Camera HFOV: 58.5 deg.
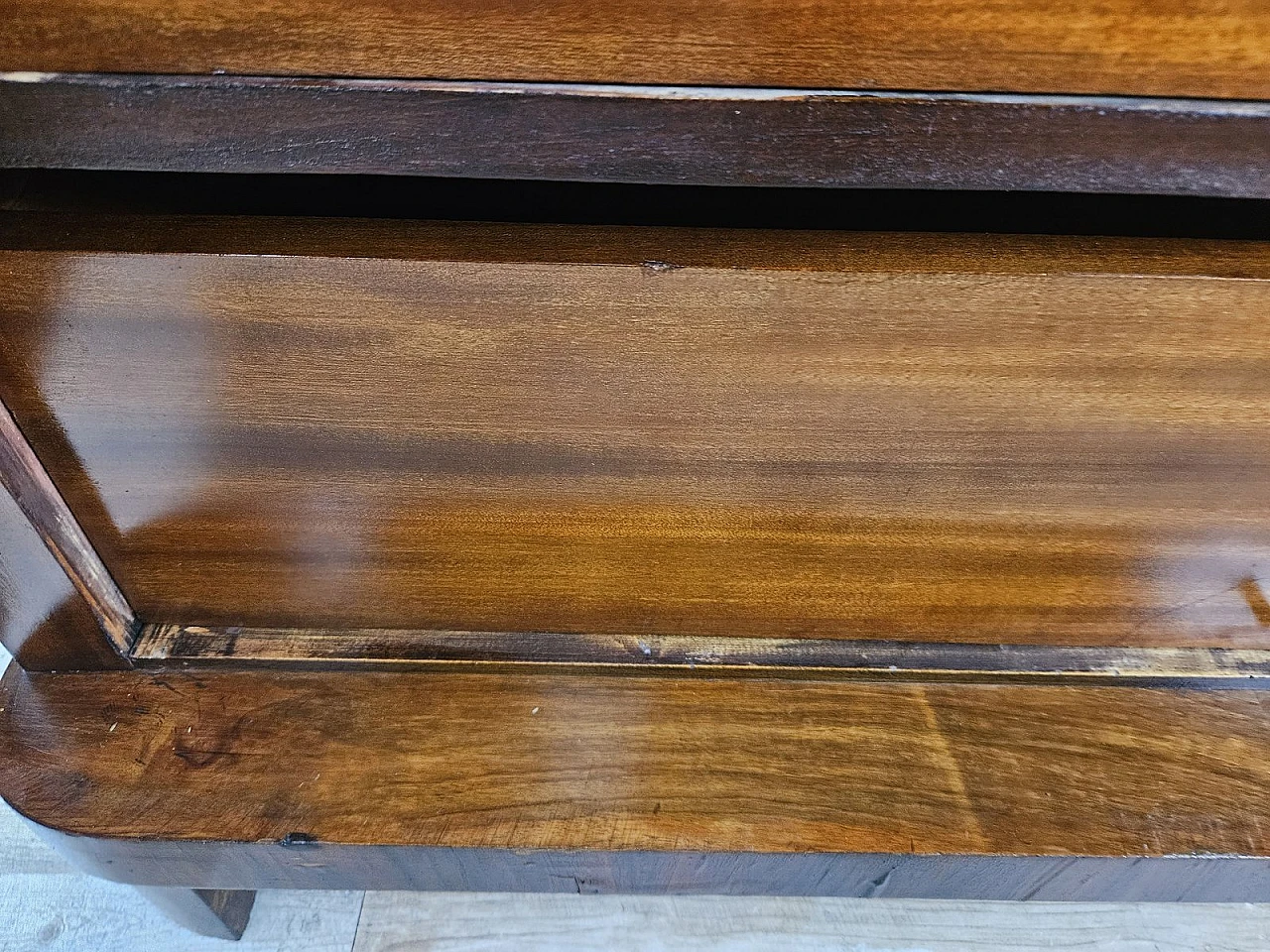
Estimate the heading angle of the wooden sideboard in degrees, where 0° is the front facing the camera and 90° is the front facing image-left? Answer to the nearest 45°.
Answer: approximately 0°
